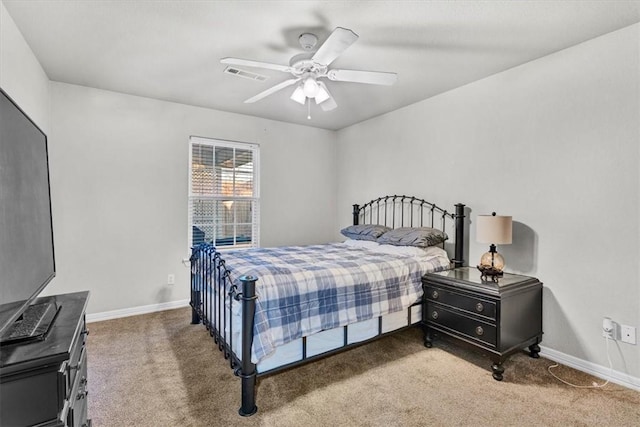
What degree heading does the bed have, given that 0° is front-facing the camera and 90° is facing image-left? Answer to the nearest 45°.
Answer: approximately 45°

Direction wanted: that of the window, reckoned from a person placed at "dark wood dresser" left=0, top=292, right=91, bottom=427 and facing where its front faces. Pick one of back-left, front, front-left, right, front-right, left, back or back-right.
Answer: front-left

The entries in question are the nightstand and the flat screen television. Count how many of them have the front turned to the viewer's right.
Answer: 1

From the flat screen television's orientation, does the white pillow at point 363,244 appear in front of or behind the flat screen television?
in front

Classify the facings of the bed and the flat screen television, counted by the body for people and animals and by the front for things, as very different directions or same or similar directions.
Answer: very different directions

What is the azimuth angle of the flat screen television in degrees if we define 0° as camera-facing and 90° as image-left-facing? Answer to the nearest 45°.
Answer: approximately 270°

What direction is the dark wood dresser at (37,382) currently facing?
to the viewer's right

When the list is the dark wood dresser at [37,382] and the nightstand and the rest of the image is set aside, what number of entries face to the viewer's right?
1
